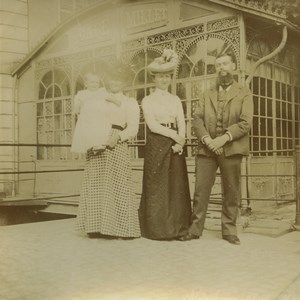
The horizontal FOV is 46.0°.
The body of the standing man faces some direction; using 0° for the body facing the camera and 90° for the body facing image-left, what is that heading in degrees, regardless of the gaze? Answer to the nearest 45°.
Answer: approximately 0°

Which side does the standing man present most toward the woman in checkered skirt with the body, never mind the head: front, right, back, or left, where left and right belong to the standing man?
right
